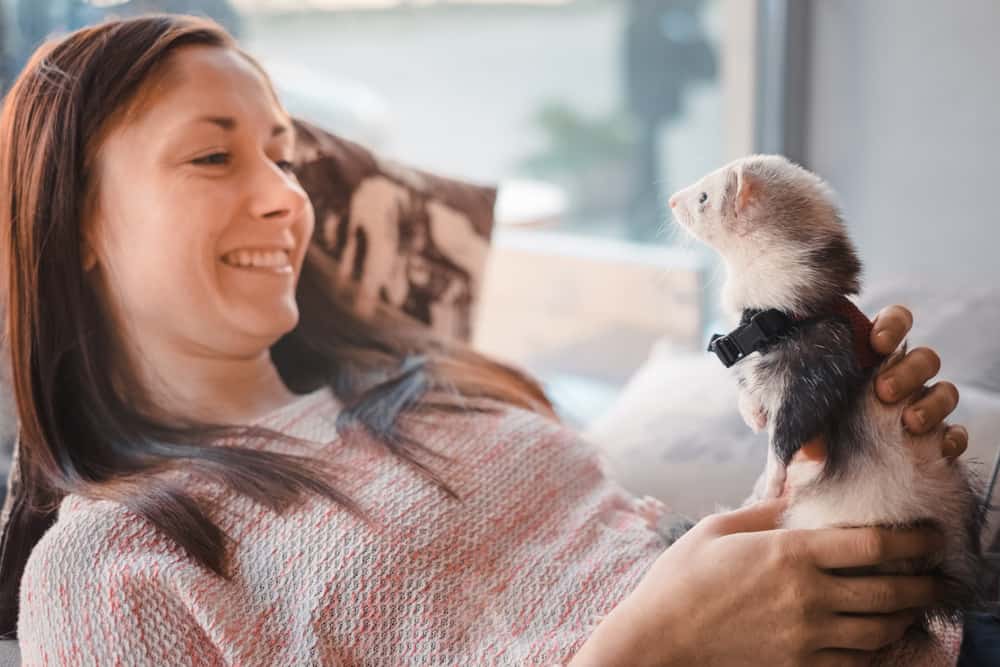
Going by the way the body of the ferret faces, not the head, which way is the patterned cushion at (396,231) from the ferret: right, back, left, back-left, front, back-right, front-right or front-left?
front-right

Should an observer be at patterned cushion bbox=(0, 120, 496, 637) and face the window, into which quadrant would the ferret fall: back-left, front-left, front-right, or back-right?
back-right

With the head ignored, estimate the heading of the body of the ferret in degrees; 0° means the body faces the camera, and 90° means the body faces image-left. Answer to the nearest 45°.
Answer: approximately 90°

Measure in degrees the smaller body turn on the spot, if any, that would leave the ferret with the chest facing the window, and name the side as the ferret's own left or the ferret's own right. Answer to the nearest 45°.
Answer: approximately 90° to the ferret's own right
